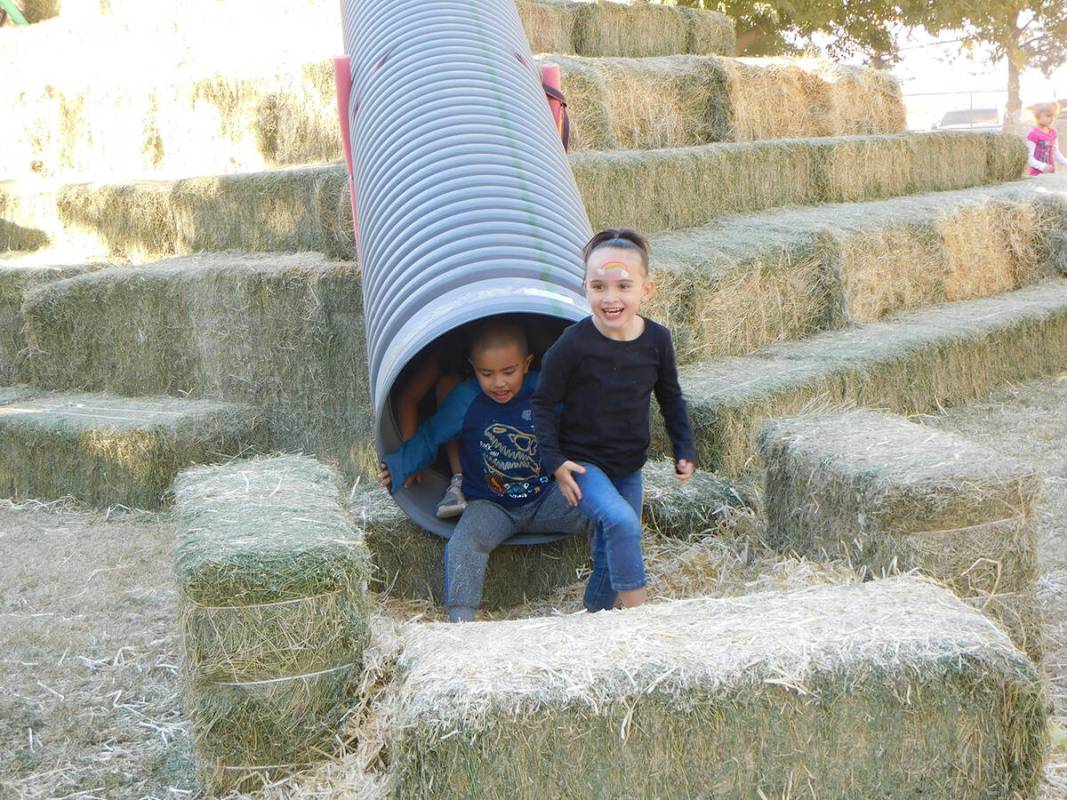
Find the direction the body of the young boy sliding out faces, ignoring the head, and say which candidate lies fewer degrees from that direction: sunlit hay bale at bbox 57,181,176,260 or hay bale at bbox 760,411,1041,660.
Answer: the hay bale

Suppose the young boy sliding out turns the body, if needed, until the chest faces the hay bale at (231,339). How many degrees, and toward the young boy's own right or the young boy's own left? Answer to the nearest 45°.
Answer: approximately 135° to the young boy's own right

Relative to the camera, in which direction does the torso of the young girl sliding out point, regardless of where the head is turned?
toward the camera

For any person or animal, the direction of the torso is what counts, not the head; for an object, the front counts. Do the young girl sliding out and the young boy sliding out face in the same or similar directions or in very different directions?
same or similar directions

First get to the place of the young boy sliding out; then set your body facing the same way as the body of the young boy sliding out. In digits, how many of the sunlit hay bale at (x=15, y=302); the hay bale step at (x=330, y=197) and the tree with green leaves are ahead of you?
0

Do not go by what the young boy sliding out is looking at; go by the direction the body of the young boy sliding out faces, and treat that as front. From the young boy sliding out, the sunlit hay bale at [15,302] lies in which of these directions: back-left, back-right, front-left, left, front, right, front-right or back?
back-right

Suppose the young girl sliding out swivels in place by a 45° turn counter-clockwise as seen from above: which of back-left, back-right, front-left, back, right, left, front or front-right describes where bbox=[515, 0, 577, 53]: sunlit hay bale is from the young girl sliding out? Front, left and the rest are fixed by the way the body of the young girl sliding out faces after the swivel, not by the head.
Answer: back-left

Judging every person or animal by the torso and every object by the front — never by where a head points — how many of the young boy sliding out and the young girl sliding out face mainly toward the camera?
2

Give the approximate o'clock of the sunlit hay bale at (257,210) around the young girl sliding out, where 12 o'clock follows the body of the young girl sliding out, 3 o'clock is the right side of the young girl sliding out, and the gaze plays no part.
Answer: The sunlit hay bale is roughly at 5 o'clock from the young girl sliding out.

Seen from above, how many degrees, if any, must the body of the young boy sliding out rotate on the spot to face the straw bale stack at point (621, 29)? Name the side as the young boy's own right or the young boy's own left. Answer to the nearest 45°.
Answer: approximately 180°

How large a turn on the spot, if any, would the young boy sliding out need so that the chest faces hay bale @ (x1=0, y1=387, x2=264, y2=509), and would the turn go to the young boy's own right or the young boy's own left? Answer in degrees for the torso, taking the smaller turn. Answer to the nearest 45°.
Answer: approximately 135° to the young boy's own right

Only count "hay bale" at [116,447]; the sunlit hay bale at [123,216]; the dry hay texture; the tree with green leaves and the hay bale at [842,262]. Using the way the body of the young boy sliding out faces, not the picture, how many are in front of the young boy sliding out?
0

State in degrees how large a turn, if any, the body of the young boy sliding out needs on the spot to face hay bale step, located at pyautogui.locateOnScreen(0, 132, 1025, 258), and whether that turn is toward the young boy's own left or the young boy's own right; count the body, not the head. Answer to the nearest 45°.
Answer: approximately 180°

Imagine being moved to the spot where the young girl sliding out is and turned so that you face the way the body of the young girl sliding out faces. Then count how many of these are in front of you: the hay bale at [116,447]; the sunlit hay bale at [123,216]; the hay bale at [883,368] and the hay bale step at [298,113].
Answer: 0

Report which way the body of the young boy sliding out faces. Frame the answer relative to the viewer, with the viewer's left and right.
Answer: facing the viewer

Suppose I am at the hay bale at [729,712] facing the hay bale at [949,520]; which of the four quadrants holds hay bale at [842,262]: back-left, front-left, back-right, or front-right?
front-left

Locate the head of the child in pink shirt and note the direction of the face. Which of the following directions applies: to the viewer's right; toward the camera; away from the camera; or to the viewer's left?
toward the camera
